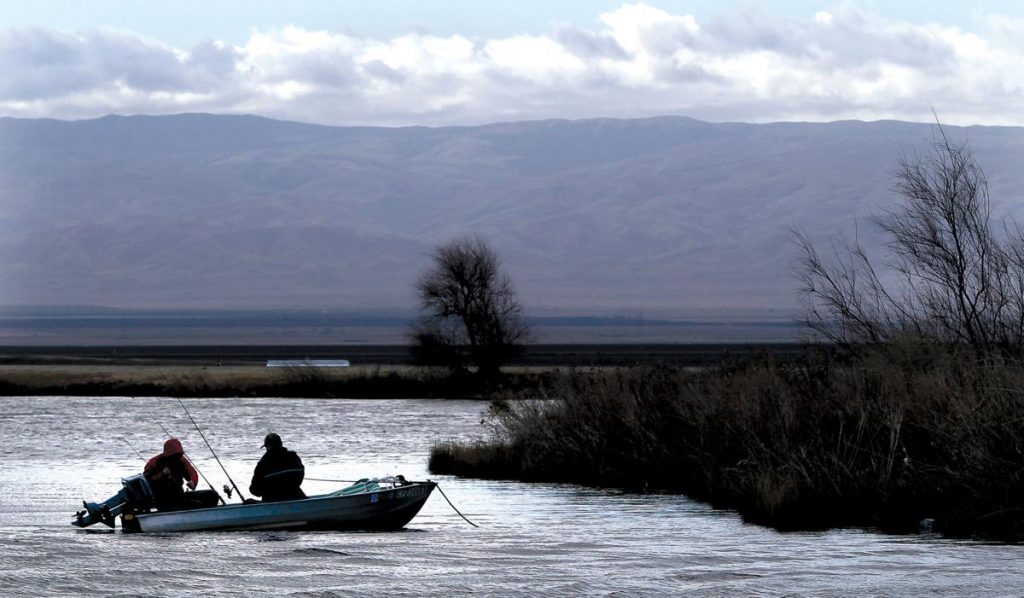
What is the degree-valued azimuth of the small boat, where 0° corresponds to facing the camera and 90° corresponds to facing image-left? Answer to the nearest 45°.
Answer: approximately 270°

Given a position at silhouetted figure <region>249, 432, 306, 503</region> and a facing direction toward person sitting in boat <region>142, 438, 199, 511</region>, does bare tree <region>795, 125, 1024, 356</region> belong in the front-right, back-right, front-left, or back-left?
back-right

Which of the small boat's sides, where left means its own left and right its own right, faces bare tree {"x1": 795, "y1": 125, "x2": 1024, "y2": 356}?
front
